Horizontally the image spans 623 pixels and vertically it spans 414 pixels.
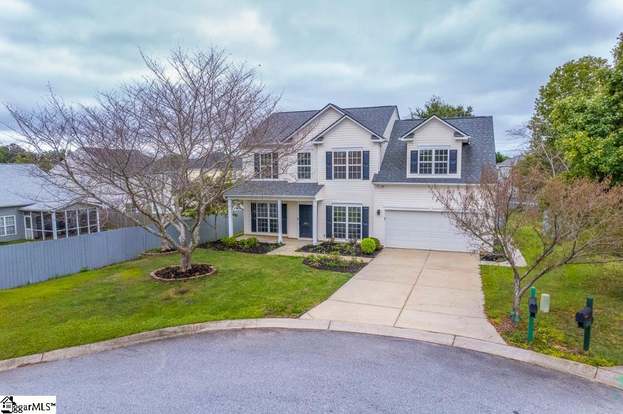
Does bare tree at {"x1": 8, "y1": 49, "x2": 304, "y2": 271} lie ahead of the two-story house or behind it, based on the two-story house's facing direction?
ahead

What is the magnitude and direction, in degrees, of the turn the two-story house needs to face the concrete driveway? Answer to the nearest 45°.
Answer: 0° — it already faces it

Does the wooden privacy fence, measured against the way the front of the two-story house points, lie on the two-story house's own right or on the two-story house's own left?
on the two-story house's own right

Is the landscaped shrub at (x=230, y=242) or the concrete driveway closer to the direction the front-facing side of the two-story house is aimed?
the concrete driveway

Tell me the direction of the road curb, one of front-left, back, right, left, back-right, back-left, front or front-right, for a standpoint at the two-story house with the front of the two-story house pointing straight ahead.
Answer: front

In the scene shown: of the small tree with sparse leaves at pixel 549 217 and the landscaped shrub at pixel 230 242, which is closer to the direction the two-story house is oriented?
the small tree with sparse leaves

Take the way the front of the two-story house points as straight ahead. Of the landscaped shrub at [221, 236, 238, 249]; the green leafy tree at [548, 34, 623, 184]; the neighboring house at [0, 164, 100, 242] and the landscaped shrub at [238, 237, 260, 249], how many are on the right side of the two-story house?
3

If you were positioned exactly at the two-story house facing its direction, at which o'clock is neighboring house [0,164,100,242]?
The neighboring house is roughly at 3 o'clock from the two-story house.

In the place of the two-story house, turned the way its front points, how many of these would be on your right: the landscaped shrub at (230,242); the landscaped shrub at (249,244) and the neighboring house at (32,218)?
3

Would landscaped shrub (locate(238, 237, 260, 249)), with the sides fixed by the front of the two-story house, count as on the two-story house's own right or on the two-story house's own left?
on the two-story house's own right

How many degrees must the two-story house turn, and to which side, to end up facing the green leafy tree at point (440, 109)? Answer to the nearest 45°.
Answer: approximately 180°

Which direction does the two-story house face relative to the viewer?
toward the camera
